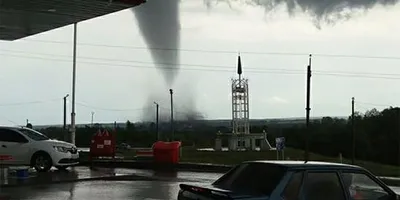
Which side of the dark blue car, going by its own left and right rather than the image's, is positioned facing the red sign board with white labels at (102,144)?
left

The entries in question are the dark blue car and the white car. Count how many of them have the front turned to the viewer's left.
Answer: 0

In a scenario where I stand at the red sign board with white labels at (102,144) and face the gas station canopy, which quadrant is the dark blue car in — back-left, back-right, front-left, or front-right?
front-left

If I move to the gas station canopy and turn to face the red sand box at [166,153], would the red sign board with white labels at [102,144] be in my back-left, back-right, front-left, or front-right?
front-left

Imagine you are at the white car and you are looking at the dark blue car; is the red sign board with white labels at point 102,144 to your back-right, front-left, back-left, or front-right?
back-left

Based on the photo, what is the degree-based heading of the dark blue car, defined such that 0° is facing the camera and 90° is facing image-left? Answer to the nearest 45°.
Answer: approximately 225°

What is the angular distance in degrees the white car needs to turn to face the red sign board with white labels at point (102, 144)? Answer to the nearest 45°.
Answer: approximately 90° to its left

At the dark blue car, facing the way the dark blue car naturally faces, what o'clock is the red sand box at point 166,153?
The red sand box is roughly at 10 o'clock from the dark blue car.

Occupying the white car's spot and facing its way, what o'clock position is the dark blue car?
The dark blue car is roughly at 1 o'clock from the white car.

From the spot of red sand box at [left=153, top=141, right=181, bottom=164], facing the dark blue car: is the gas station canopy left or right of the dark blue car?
right

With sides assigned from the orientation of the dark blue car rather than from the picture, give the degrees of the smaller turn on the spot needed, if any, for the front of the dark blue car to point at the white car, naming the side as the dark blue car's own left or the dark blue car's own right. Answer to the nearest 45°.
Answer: approximately 90° to the dark blue car's own left
